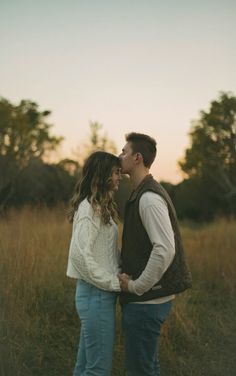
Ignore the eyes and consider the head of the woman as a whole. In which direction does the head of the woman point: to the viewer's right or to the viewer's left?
to the viewer's right

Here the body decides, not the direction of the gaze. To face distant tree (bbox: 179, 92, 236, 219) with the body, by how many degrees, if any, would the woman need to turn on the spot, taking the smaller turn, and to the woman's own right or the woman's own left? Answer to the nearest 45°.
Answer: approximately 90° to the woman's own left

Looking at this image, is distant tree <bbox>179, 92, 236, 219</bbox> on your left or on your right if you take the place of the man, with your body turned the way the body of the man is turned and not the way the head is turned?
on your right

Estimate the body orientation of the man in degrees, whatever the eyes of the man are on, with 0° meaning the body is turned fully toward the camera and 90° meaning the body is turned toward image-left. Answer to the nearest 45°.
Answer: approximately 90°

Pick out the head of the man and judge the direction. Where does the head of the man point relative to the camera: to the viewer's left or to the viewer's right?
to the viewer's left

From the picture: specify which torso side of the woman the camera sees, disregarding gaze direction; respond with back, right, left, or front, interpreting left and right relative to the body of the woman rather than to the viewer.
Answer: right

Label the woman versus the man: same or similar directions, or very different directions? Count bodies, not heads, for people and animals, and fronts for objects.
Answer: very different directions
